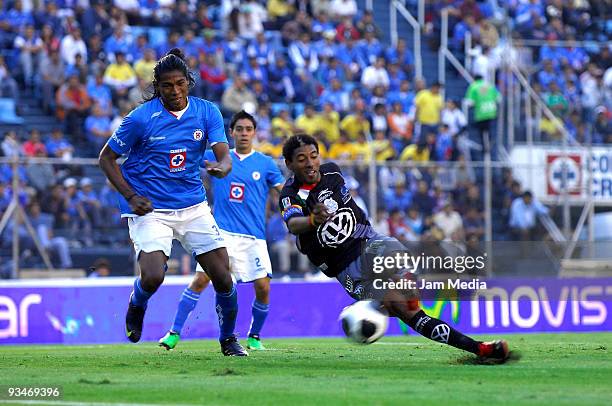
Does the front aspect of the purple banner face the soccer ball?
yes

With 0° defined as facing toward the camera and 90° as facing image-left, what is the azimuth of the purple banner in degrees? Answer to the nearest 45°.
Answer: approximately 0°

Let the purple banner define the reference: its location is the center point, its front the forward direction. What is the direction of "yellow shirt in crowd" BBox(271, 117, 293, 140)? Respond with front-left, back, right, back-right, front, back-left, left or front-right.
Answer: back

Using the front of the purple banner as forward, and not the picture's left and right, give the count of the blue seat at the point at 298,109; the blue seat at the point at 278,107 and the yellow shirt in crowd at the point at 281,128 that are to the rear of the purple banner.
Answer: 3

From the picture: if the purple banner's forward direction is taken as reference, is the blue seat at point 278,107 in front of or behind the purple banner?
behind

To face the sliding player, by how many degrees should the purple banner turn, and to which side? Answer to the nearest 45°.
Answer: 0° — it already faces them

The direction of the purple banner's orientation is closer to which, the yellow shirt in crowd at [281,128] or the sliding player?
the sliding player

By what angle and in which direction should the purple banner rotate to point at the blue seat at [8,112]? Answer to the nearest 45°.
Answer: approximately 135° to its right

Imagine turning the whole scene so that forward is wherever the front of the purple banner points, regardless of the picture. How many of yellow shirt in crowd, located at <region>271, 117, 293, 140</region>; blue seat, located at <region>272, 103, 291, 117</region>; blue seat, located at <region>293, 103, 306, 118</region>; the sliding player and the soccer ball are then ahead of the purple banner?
2

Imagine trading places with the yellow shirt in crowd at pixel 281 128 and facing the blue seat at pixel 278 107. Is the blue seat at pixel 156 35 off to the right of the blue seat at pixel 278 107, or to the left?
left

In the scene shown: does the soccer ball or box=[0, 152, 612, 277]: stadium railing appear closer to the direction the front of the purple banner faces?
the soccer ball
